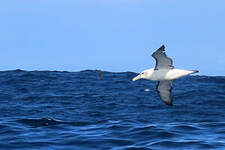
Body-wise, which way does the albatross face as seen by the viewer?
to the viewer's left
